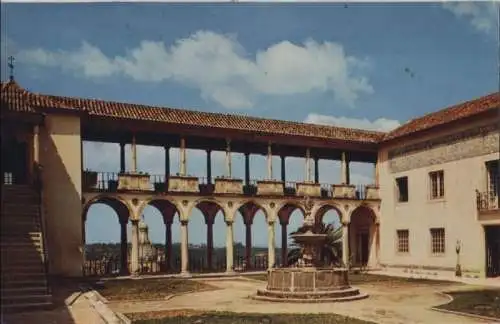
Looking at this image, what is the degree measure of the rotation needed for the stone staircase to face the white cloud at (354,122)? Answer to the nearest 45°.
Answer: approximately 135° to its left

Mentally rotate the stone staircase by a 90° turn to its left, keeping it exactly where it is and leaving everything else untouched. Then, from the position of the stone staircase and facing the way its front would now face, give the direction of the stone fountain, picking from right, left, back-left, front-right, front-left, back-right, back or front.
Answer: front

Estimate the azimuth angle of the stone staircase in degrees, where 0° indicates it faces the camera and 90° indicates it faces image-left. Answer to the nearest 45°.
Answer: approximately 0°

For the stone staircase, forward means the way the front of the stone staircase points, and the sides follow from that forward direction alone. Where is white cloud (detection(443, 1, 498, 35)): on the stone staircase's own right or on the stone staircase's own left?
on the stone staircase's own left

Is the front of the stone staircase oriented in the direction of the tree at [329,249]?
no
